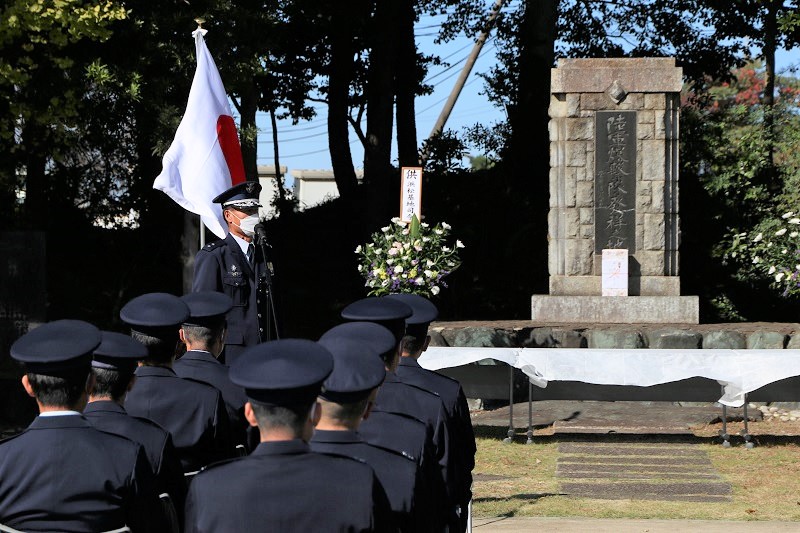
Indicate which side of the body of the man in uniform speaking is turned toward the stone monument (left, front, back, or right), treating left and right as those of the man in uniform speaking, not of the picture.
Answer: left

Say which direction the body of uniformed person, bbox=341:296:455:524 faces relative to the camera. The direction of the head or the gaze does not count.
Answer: away from the camera

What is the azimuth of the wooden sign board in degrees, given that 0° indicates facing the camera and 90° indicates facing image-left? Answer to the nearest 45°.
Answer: approximately 0°

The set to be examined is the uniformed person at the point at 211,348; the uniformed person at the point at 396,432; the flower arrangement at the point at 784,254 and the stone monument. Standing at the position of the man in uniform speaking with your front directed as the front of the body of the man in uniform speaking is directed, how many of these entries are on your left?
2

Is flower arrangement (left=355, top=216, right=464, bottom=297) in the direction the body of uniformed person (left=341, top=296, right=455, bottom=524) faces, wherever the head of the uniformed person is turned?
yes

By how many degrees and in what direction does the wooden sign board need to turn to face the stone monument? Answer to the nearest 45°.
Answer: approximately 135° to its left

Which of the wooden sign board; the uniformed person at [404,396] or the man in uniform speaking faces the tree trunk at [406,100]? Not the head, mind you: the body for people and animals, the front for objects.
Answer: the uniformed person

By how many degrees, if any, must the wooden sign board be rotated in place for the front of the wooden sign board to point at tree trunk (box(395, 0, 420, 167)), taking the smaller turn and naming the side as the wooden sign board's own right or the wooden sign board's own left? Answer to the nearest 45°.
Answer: approximately 180°

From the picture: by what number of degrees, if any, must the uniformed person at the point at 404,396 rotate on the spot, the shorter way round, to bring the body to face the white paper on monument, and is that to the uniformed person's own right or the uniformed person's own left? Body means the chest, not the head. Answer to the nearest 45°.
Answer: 0° — they already face it

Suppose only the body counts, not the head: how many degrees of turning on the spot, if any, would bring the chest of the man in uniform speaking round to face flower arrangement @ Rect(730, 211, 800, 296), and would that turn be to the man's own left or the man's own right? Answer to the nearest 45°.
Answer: approximately 90° to the man's own left

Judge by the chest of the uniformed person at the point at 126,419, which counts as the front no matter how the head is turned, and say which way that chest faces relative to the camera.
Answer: away from the camera

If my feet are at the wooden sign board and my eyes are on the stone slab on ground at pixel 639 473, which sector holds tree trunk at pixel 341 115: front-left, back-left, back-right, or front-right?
back-left

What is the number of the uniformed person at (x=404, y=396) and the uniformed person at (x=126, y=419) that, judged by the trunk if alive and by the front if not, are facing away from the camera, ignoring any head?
2

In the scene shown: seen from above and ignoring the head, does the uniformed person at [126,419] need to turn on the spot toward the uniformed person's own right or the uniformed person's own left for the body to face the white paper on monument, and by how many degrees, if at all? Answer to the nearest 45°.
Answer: approximately 45° to the uniformed person's own right

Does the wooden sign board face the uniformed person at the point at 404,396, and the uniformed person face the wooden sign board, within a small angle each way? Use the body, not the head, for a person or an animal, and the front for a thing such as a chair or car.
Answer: yes

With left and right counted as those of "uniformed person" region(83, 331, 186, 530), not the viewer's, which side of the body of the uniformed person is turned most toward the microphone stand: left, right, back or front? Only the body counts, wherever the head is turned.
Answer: front
